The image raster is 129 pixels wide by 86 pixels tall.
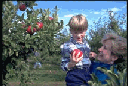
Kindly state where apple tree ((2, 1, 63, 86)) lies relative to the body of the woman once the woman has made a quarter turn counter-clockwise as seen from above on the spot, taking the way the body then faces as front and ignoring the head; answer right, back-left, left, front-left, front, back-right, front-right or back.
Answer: back-right

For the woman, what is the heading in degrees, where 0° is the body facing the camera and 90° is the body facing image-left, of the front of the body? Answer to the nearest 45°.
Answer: approximately 90°
